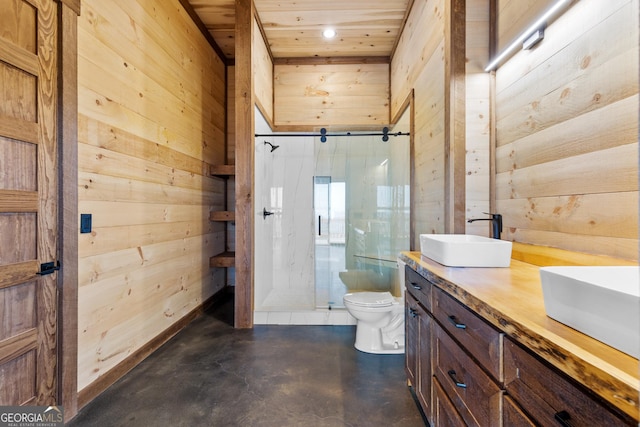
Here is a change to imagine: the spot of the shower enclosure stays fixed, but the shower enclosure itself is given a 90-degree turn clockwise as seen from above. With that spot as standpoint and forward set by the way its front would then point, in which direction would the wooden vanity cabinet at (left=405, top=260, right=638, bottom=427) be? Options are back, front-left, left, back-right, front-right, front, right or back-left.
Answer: left

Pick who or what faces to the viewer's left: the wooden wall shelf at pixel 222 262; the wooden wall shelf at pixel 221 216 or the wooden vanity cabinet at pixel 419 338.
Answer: the wooden vanity cabinet

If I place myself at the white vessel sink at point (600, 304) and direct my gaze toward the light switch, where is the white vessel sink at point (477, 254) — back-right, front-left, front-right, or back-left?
front-right

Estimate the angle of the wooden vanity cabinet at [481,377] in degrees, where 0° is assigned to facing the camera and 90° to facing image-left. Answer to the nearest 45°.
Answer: approximately 45°

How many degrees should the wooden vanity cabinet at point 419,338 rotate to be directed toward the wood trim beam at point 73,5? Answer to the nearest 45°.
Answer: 0° — it already faces it

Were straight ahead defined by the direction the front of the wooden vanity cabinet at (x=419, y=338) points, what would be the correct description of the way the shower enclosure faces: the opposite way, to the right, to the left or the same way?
to the left

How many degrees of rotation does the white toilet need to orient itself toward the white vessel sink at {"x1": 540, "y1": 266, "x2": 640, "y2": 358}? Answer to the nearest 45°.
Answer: approximately 90° to its left

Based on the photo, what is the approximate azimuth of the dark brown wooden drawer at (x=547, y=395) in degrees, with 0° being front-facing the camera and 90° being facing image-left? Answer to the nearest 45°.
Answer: approximately 45°

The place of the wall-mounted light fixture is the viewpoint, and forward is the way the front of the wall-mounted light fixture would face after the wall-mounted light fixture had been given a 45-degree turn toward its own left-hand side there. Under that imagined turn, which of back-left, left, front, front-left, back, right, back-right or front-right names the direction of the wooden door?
front-right

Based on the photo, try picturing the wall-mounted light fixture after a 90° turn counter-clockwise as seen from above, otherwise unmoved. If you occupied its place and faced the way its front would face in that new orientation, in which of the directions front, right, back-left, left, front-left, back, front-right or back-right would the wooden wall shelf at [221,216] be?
back-right

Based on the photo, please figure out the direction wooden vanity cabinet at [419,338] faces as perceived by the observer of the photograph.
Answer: facing to the left of the viewer

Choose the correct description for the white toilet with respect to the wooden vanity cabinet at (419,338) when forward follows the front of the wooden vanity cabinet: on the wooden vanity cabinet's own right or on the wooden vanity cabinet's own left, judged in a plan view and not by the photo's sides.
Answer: on the wooden vanity cabinet's own right
